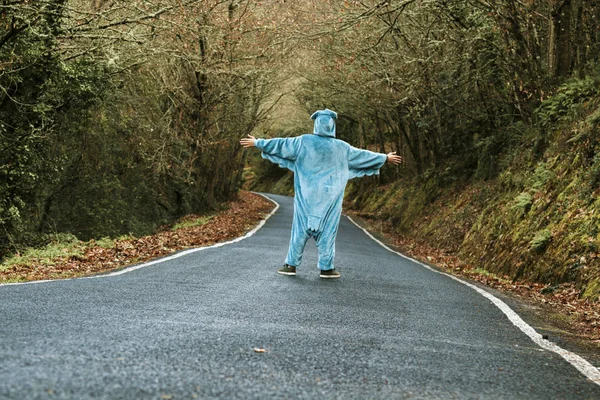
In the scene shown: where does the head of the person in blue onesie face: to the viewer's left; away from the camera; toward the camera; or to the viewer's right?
away from the camera

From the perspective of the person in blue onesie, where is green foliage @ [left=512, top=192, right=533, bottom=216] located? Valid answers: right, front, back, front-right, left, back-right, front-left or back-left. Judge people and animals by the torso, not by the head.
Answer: front-right

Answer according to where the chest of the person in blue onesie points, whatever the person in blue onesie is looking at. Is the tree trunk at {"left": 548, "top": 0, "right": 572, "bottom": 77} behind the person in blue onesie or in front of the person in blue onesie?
in front

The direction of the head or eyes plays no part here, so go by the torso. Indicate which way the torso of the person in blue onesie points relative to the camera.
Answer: away from the camera
